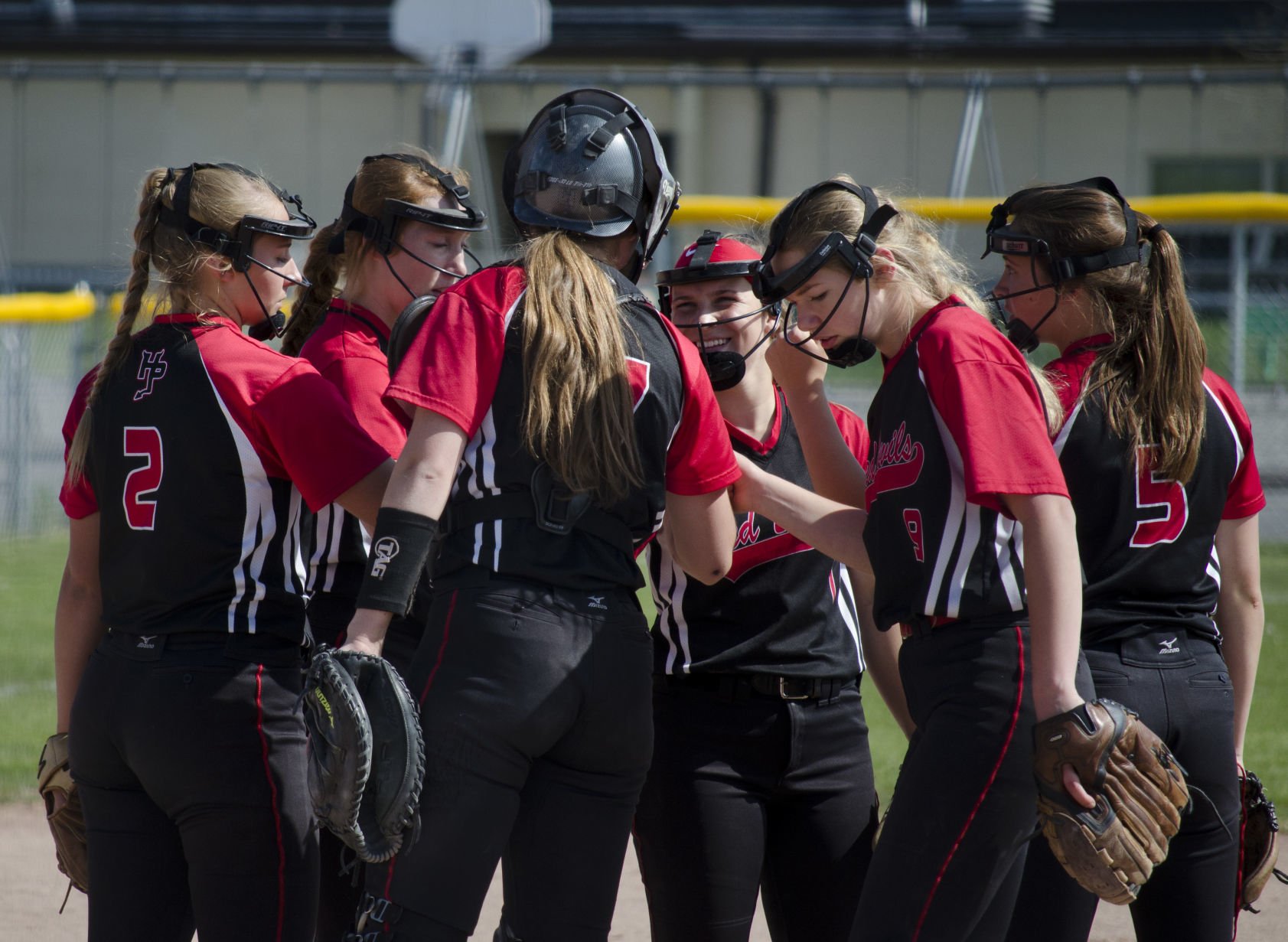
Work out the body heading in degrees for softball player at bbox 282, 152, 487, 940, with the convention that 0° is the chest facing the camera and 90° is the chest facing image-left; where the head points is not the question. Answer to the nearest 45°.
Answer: approximately 270°

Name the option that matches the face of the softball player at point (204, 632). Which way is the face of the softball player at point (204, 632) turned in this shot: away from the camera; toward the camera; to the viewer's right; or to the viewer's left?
to the viewer's right

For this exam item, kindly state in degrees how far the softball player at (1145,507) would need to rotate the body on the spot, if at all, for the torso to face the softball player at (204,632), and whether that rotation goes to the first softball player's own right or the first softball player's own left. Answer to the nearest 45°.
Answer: approximately 90° to the first softball player's own left

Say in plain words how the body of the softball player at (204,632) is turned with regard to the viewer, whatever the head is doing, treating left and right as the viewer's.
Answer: facing away from the viewer and to the right of the viewer

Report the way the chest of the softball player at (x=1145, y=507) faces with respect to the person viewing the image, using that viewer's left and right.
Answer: facing away from the viewer and to the left of the viewer

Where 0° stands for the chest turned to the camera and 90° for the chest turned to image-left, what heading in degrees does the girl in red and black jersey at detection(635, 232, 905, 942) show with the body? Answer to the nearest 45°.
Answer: approximately 0°
